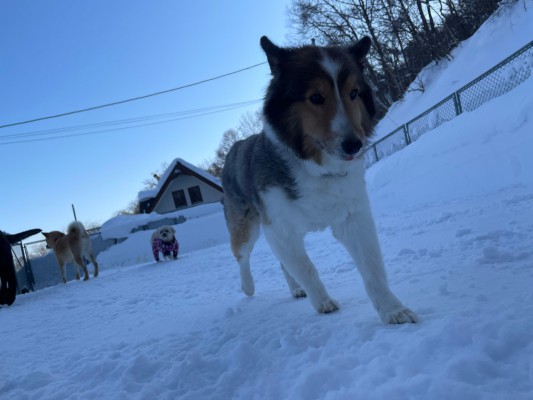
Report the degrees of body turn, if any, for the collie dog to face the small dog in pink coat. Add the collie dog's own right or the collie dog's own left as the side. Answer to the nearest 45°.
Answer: approximately 180°

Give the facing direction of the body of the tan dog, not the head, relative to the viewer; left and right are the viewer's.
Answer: facing away from the viewer and to the left of the viewer

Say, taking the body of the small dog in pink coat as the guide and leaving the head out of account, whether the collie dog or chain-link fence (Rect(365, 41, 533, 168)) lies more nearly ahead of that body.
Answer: the collie dog

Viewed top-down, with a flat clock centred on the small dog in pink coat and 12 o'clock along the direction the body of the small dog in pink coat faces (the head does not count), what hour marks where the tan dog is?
The tan dog is roughly at 3 o'clock from the small dog in pink coat.

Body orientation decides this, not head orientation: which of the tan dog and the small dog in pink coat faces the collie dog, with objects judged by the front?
the small dog in pink coat

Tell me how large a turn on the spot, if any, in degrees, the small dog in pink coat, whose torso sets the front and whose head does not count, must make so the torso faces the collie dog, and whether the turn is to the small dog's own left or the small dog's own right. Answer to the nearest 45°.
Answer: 0° — it already faces it

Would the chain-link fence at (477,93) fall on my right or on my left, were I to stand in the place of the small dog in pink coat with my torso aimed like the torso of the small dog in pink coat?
on my left

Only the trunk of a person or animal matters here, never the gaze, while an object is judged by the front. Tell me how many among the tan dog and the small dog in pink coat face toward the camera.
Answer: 1

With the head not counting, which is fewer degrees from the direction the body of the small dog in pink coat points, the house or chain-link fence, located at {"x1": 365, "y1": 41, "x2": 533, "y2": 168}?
the chain-link fence

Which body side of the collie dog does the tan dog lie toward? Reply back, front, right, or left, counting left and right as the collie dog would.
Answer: back
